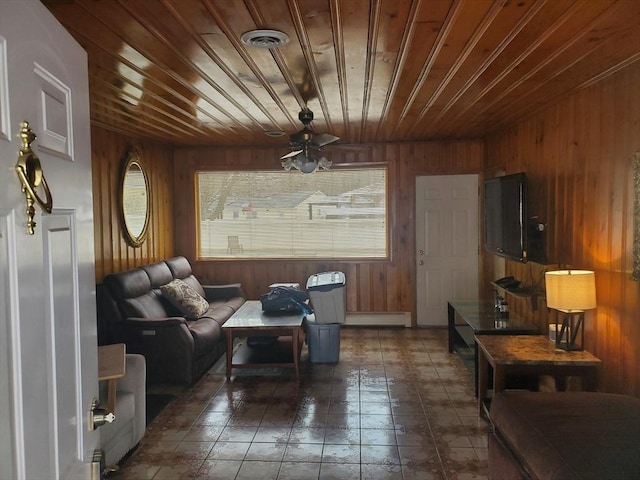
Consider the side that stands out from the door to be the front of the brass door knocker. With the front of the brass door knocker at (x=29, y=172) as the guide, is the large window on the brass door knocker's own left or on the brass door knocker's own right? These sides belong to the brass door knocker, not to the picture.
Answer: on the brass door knocker's own left

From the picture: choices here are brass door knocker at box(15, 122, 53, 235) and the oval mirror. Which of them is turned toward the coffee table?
the oval mirror

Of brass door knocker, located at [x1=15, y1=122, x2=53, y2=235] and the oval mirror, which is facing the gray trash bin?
the oval mirror

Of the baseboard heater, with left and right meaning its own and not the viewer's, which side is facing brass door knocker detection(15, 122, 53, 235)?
front

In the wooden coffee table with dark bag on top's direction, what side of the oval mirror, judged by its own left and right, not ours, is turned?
front

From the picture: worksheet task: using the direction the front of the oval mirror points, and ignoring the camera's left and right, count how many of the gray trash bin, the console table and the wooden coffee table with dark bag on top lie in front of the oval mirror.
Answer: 3

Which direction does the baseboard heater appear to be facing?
toward the camera

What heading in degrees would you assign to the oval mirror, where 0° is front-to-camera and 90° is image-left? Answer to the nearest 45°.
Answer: approximately 315°

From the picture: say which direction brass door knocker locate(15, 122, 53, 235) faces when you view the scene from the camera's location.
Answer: facing the viewer and to the right of the viewer

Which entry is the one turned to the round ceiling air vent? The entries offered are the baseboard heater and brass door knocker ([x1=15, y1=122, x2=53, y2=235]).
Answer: the baseboard heater

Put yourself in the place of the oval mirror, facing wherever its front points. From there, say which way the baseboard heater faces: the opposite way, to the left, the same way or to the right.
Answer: to the right

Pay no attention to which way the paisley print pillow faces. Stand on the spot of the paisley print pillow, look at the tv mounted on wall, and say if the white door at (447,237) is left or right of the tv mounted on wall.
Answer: left

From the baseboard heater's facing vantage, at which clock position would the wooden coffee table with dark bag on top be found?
The wooden coffee table with dark bag on top is roughly at 1 o'clock from the baseboard heater.

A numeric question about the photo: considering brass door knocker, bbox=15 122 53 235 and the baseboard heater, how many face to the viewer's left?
0

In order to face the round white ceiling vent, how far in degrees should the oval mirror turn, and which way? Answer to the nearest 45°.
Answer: approximately 45° to its right
